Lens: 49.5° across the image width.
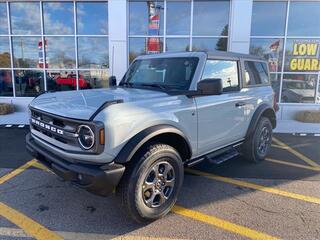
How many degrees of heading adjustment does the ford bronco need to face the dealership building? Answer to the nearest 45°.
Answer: approximately 135° to its right

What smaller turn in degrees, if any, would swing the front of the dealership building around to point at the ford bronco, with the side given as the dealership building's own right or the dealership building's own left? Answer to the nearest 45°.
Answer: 0° — it already faces it

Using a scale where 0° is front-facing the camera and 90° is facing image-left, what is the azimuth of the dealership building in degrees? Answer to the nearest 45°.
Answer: approximately 0°

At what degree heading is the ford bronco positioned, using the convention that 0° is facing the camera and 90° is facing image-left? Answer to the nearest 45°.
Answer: approximately 45°
